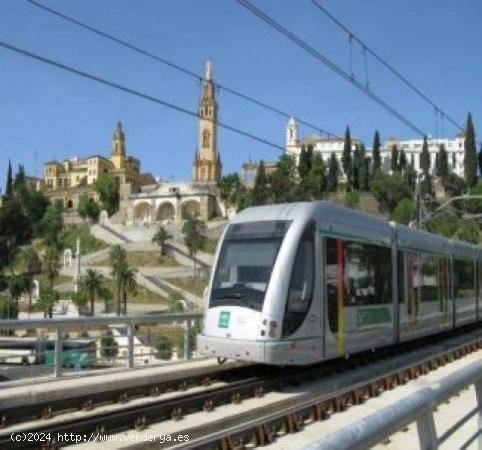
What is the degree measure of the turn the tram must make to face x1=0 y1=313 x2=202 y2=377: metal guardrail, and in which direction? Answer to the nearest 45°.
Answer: approximately 45° to its right

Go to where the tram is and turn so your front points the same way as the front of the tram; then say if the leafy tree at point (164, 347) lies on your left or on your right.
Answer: on your right

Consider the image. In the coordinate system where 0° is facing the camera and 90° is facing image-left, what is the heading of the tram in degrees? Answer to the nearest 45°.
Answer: approximately 45°

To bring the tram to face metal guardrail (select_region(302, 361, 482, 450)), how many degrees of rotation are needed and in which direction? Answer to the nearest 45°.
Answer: approximately 45° to its left
